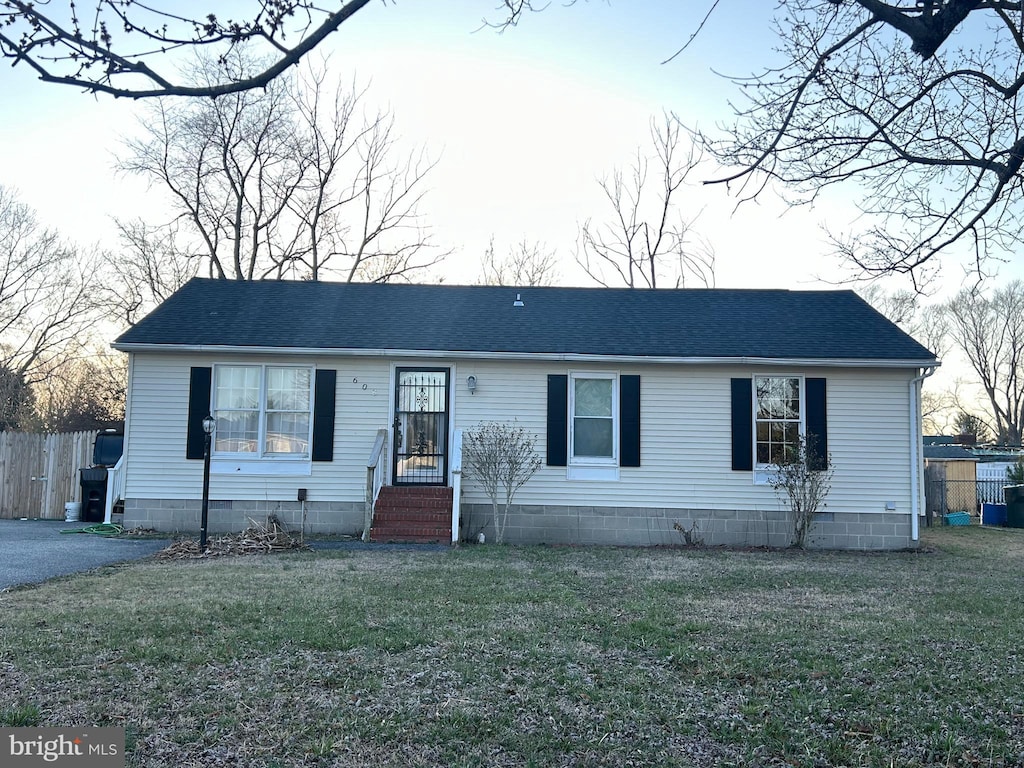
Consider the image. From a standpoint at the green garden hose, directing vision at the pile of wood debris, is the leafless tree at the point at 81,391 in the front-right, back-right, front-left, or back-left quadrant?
back-left

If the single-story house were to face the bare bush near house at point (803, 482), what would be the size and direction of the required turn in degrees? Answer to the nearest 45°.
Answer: approximately 90° to its left

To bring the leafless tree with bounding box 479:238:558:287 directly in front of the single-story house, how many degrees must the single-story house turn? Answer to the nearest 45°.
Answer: approximately 180°

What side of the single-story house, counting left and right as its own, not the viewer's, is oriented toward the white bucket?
right

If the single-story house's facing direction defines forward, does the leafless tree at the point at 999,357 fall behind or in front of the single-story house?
behind

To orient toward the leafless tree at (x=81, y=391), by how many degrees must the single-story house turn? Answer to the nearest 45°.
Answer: approximately 135° to its right
